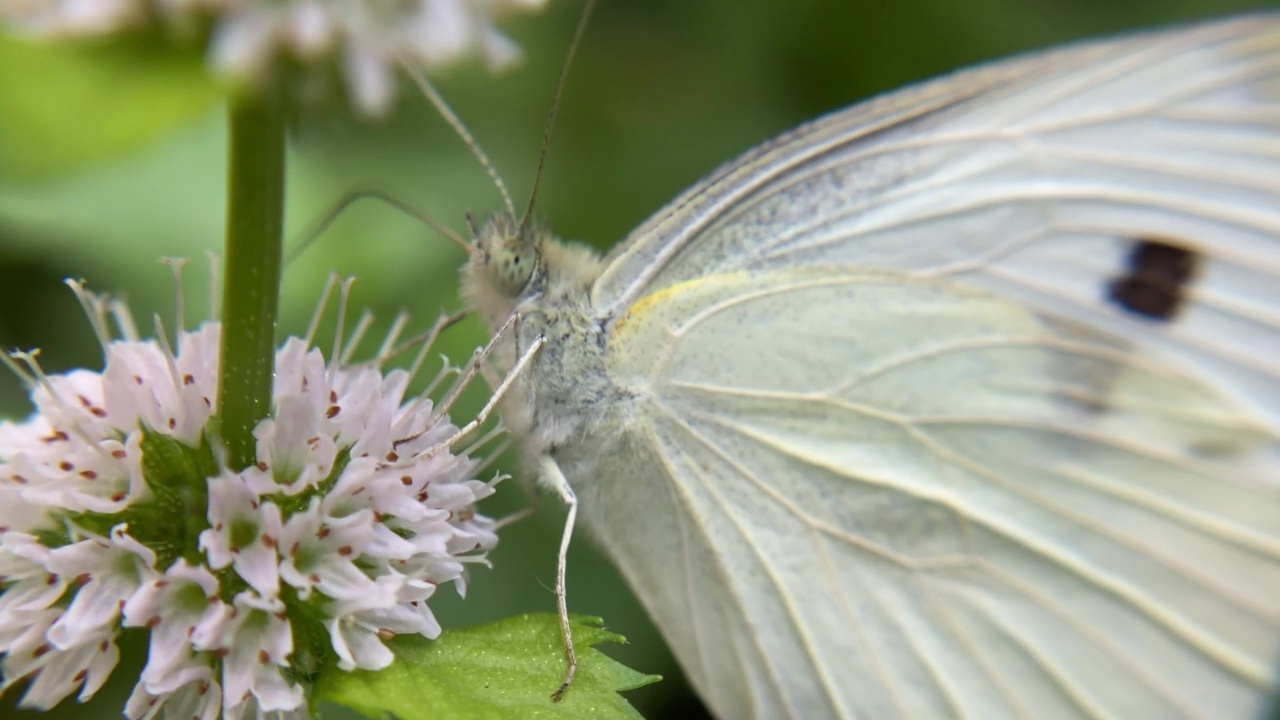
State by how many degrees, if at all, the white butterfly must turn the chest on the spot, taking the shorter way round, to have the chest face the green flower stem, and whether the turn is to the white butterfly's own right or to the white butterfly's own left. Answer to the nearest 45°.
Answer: approximately 45° to the white butterfly's own left

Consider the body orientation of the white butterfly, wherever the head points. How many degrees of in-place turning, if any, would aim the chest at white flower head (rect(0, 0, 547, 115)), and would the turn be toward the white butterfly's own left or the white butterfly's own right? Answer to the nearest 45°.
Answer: approximately 45° to the white butterfly's own left

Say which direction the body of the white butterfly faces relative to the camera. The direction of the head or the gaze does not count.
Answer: to the viewer's left
